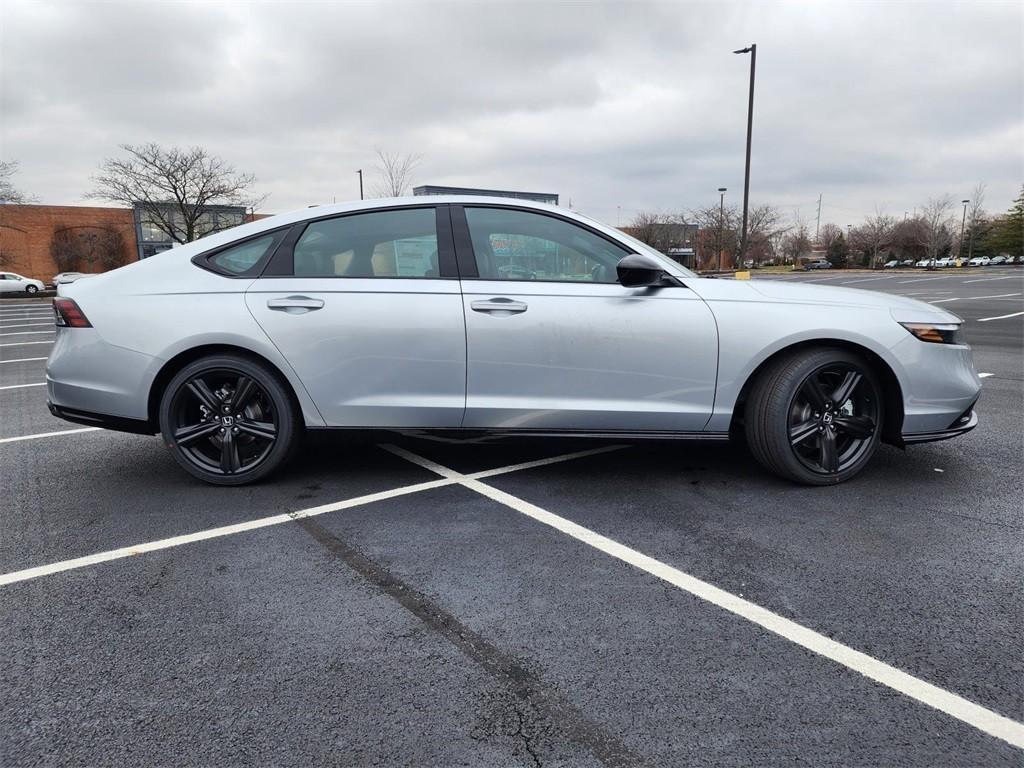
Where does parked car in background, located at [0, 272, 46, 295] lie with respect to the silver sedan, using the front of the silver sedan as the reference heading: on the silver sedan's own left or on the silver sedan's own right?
on the silver sedan's own left

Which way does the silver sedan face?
to the viewer's right
